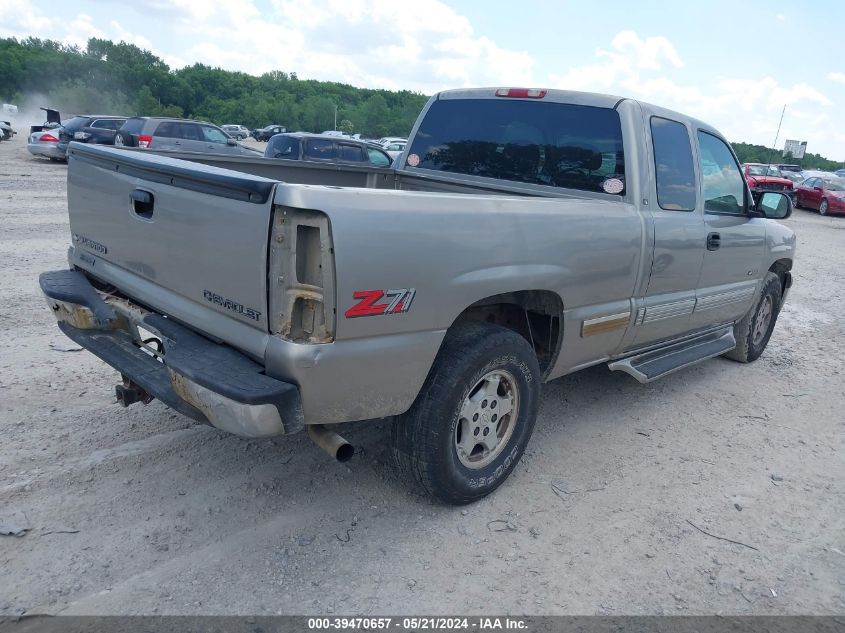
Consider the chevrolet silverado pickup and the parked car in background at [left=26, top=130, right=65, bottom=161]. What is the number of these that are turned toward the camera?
0

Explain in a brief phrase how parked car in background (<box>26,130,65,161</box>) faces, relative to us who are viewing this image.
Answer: facing away from the viewer and to the right of the viewer

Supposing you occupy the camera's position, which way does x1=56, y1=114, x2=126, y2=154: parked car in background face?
facing away from the viewer and to the right of the viewer

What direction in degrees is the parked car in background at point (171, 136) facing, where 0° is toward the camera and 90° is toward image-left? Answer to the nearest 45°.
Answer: approximately 225°

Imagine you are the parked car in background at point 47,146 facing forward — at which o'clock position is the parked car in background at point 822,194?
the parked car in background at point 822,194 is roughly at 2 o'clock from the parked car in background at point 47,146.

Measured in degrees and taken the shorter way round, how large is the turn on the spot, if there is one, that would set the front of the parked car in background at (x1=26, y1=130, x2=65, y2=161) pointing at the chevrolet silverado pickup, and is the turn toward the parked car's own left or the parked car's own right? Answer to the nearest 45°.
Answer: approximately 135° to the parked car's own right

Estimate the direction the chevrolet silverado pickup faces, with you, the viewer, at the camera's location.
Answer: facing away from the viewer and to the right of the viewer

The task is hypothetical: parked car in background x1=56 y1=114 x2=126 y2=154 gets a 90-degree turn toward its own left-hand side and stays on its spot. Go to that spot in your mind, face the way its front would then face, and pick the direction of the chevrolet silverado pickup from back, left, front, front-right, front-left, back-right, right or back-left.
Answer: back-left

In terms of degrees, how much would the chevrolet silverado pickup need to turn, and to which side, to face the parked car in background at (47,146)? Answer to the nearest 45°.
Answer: approximately 90° to its left

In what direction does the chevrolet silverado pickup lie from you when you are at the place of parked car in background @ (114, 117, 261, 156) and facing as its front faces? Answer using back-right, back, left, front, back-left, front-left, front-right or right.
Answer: back-right

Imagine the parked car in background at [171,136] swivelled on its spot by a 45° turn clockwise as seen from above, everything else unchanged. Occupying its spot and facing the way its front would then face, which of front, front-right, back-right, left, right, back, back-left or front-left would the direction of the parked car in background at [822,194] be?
front

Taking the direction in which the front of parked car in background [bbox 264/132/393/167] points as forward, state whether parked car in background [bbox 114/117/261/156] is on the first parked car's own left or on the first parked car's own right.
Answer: on the first parked car's own left

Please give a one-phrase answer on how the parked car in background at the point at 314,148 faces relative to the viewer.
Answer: facing away from the viewer and to the right of the viewer
